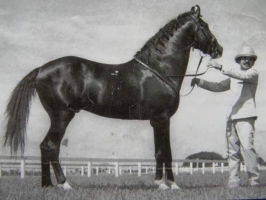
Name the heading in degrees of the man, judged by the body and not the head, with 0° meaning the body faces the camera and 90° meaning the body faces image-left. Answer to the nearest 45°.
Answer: approximately 45°

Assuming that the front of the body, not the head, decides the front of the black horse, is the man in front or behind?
in front

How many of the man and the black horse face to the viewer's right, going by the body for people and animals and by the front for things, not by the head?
1

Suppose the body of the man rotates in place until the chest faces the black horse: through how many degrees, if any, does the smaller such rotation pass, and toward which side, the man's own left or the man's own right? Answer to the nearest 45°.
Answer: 0° — they already face it

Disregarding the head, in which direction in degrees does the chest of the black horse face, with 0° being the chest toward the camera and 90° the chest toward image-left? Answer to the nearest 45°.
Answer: approximately 270°
